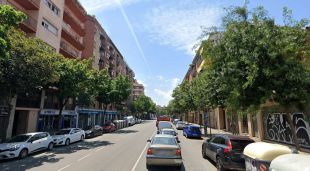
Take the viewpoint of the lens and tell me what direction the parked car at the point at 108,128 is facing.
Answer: facing the viewer and to the left of the viewer

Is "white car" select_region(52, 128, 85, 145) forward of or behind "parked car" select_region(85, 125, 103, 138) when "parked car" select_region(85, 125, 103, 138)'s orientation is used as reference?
forward

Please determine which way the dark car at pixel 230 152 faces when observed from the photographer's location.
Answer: facing away from the viewer and to the left of the viewer

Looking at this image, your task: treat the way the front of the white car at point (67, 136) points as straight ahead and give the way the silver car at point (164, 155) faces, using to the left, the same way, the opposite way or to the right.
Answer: the opposite way

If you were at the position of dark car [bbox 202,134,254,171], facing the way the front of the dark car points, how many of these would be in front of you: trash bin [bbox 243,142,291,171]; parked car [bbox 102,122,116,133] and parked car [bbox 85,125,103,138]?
2

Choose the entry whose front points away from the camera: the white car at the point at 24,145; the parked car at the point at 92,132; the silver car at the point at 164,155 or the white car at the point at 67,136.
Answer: the silver car

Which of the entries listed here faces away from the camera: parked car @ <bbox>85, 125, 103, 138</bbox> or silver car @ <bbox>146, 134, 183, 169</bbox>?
the silver car

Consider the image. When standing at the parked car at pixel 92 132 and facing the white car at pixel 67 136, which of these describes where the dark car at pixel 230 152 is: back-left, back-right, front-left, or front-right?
front-left

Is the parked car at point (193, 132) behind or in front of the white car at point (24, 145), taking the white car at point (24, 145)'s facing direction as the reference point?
behind

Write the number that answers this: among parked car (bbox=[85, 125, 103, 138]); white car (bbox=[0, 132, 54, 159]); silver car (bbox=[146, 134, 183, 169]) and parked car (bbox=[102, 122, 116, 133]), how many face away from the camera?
1

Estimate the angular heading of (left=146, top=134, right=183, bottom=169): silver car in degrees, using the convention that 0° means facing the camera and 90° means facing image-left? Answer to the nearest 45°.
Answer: approximately 180°

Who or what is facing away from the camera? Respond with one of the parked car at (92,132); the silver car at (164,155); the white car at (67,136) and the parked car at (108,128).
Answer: the silver car
